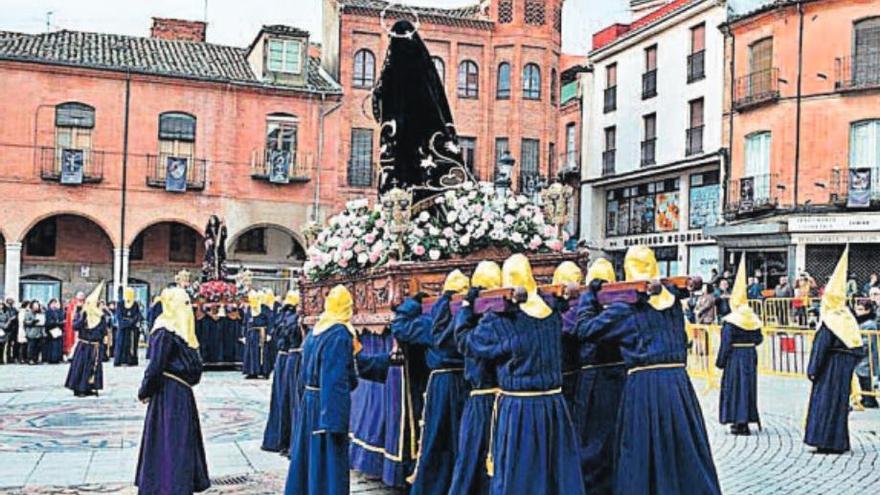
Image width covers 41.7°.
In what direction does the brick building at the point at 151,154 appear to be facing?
toward the camera

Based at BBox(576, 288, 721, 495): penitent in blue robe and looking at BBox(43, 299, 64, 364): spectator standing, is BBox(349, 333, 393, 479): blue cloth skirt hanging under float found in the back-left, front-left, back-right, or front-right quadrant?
front-left

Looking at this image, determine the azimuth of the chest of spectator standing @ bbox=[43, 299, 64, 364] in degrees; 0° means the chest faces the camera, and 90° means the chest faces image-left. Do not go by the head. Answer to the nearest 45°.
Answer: approximately 0°

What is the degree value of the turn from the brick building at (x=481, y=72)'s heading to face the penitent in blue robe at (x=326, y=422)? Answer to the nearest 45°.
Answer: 0° — it already faces them

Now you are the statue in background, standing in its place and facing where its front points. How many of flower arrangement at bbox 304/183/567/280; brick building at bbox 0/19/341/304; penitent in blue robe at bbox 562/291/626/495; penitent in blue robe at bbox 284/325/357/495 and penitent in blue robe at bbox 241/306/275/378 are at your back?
1

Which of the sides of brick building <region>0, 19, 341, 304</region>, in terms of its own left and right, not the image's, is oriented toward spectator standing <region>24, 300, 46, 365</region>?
front

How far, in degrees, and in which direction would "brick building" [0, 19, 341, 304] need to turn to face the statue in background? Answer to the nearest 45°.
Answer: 0° — it already faces it

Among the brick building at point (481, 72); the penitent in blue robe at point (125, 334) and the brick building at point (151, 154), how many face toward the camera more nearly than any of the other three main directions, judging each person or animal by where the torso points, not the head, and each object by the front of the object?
3

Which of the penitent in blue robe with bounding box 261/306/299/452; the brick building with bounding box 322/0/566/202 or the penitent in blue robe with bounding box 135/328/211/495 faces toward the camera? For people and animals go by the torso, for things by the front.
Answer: the brick building

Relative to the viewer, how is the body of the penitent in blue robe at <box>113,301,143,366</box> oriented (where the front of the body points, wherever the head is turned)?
toward the camera

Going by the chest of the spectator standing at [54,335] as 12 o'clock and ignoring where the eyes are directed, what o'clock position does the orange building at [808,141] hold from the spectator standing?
The orange building is roughly at 9 o'clock from the spectator standing.

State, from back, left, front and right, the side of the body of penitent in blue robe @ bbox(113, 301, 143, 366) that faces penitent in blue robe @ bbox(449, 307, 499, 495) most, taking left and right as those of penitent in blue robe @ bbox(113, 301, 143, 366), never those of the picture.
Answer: front
